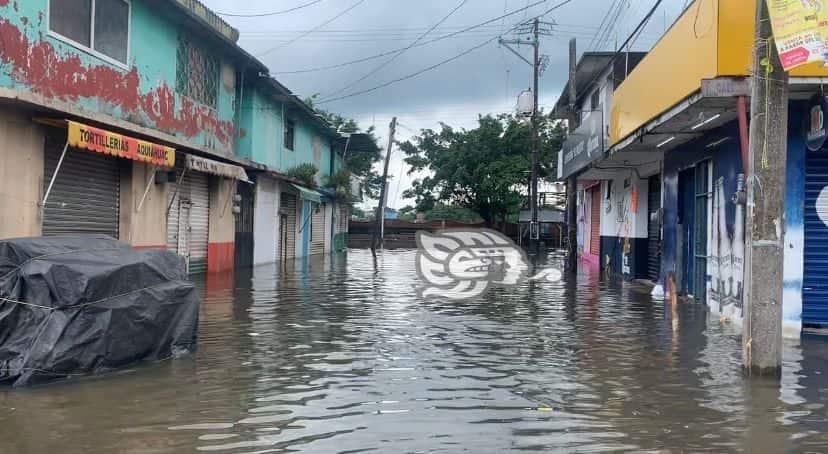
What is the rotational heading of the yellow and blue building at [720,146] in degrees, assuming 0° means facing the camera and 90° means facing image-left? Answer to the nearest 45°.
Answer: approximately 45°

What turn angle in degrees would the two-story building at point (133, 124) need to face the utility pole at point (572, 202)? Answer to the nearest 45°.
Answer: approximately 45° to its left

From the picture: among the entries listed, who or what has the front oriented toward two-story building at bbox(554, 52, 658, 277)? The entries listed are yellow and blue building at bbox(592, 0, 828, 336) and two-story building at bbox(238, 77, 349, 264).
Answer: two-story building at bbox(238, 77, 349, 264)

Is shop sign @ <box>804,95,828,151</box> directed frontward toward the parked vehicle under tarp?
yes

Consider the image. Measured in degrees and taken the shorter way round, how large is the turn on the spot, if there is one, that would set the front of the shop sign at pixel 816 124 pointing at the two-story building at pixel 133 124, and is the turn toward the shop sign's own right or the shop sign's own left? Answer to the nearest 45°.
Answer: approximately 45° to the shop sign's own right

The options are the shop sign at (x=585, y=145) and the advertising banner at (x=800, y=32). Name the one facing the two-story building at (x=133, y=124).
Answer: the shop sign

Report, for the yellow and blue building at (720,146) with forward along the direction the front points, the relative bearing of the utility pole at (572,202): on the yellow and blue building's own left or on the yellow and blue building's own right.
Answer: on the yellow and blue building's own right

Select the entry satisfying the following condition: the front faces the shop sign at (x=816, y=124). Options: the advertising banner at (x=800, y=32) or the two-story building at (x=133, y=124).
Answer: the two-story building

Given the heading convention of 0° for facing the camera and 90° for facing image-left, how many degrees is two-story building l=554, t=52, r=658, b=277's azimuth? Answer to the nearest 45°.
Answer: approximately 45°

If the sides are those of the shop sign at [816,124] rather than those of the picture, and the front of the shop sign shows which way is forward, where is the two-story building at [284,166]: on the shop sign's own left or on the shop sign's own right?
on the shop sign's own right

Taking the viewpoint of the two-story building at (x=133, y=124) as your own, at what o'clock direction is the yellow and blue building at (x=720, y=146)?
the yellow and blue building at (x=720, y=146) is roughly at 12 o'clock from the two-story building at (x=133, y=124).
